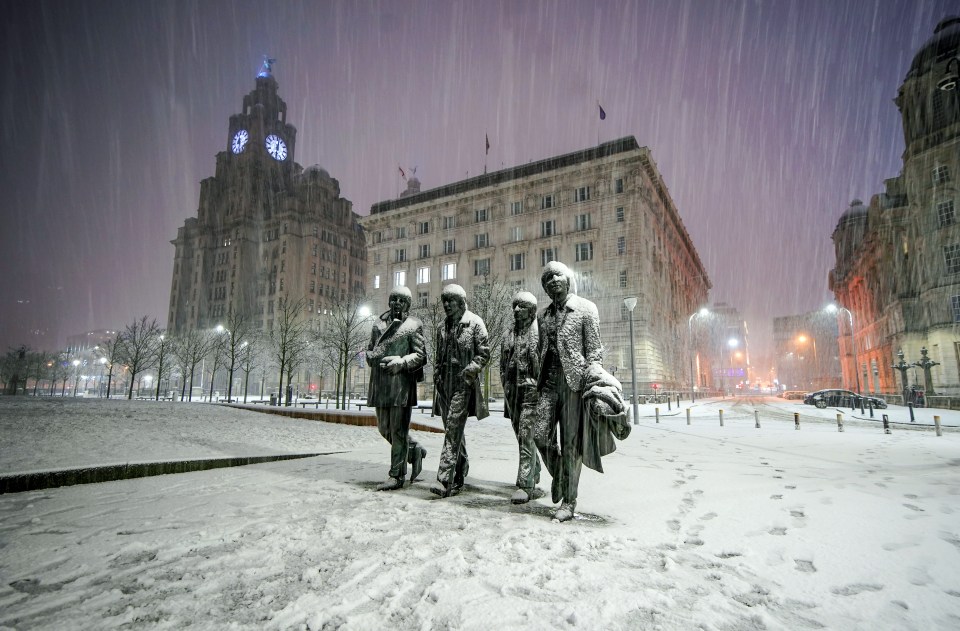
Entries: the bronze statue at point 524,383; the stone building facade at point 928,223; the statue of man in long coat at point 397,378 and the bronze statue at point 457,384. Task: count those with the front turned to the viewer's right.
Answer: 0

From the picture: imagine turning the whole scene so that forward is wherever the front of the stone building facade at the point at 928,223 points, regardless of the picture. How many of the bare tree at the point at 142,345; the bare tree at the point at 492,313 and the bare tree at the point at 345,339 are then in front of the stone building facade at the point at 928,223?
3

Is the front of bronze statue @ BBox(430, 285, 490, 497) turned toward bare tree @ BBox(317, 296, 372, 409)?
no

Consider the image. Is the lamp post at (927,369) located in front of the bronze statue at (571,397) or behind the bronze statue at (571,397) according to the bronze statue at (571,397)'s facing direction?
behind

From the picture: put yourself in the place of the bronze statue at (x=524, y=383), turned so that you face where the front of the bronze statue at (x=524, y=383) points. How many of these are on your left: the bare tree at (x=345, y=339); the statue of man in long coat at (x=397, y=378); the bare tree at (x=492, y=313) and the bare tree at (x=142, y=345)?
0

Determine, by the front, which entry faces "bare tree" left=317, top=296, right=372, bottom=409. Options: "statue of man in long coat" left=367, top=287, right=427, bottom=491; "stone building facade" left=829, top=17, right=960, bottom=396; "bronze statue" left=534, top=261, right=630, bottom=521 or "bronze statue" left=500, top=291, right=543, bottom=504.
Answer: the stone building facade

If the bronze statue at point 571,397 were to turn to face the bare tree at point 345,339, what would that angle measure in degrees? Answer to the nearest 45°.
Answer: approximately 90° to its right

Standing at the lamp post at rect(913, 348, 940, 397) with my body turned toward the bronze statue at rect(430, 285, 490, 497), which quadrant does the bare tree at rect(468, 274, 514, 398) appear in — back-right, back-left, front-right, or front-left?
front-right

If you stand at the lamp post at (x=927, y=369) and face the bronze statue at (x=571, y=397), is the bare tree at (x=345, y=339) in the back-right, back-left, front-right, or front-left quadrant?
front-right

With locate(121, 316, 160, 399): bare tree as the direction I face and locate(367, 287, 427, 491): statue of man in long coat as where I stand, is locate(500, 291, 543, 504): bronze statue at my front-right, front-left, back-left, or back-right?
back-right

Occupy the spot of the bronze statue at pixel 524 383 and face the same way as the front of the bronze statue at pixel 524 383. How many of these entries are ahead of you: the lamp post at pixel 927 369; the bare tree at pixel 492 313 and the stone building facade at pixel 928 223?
0

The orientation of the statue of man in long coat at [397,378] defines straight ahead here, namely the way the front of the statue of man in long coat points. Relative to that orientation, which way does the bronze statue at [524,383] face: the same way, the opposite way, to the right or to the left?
the same way

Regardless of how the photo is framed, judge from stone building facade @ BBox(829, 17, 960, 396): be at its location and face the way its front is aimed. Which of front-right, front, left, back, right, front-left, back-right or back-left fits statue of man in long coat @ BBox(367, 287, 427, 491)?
front-left

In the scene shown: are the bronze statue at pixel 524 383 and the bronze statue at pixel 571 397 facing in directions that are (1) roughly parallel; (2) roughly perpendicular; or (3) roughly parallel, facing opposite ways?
roughly parallel

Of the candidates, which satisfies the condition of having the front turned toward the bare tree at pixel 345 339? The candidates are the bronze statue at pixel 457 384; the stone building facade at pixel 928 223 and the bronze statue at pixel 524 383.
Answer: the stone building facade

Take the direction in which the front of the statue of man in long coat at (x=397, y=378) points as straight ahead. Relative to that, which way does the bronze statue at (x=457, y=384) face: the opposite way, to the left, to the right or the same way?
the same way

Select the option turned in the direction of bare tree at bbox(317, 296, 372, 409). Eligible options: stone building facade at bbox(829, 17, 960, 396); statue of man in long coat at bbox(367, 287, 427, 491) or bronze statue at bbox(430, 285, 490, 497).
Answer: the stone building facade

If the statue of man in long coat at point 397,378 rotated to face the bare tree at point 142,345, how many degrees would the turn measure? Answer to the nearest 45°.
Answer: approximately 90° to its right

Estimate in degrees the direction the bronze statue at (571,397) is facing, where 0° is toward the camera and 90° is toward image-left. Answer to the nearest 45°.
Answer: approximately 45°

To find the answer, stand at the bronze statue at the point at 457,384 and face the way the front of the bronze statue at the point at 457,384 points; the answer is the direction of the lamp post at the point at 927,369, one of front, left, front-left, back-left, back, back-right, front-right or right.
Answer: back

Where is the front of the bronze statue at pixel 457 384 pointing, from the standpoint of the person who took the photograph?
facing the viewer and to the left of the viewer

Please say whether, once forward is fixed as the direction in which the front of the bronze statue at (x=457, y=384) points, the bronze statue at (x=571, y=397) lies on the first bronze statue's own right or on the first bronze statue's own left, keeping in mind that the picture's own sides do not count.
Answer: on the first bronze statue's own left

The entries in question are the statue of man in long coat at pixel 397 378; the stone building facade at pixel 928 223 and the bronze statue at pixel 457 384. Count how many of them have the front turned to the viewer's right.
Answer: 0

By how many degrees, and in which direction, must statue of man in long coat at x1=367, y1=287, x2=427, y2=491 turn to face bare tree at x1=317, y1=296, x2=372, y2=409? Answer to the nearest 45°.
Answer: approximately 135° to its right

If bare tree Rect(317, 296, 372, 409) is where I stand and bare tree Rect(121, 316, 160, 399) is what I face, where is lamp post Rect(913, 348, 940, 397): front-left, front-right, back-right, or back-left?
back-right
